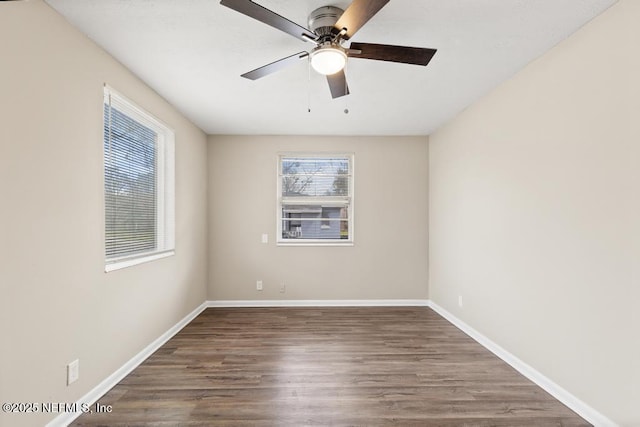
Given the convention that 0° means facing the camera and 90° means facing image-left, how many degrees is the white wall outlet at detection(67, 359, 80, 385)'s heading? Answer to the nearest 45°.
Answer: approximately 315°
